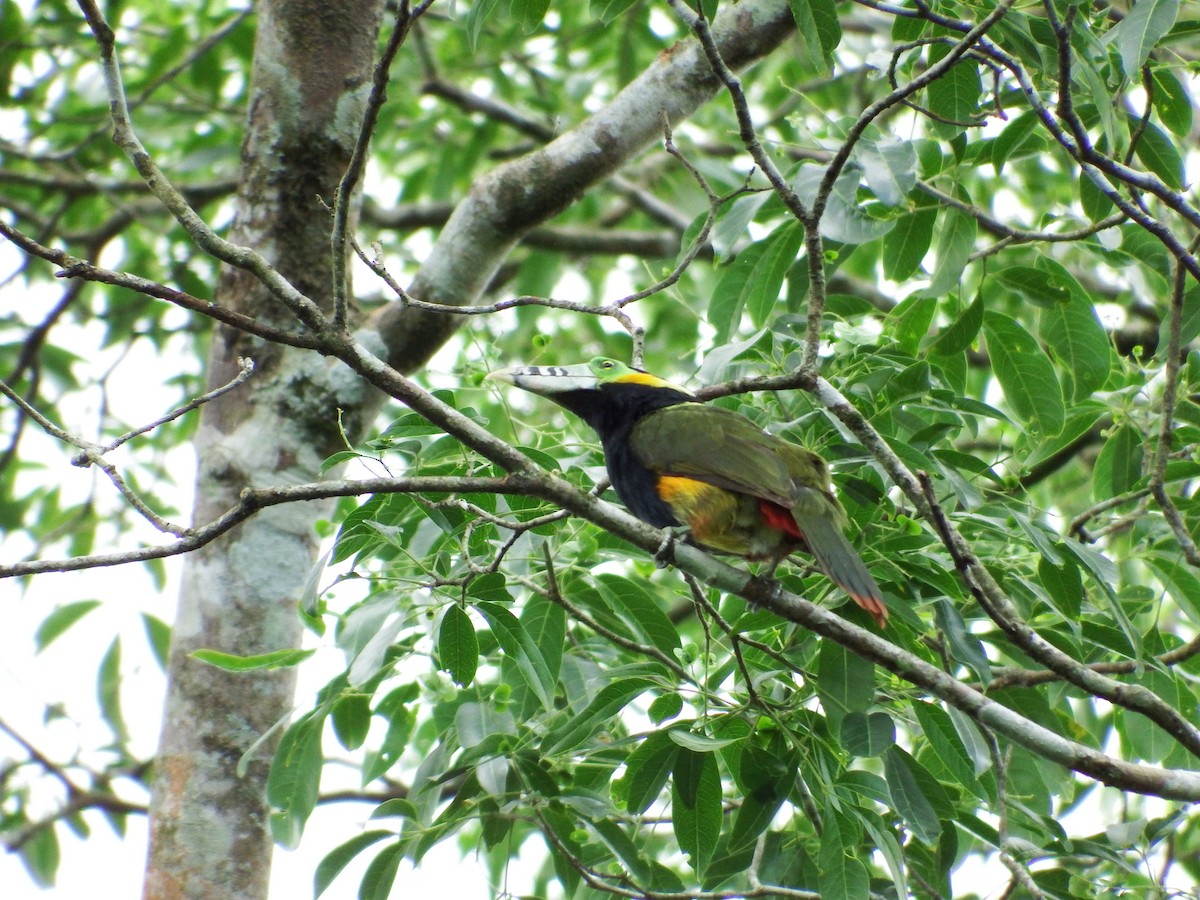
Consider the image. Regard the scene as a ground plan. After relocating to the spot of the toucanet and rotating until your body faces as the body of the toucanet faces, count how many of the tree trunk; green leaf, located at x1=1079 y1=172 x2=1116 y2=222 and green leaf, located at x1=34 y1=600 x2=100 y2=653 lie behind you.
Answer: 1

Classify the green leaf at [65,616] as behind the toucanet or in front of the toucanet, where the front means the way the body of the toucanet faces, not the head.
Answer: in front

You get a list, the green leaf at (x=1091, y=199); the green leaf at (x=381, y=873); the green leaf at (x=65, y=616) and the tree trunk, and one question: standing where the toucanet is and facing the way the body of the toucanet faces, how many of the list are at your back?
1

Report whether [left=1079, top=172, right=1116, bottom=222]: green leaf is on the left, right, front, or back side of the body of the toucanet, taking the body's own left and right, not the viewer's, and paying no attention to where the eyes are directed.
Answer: back

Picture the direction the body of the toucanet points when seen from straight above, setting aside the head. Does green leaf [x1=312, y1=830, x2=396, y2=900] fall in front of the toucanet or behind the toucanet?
in front

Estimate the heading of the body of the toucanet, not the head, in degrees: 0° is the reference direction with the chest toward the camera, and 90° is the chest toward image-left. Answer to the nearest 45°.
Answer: approximately 90°

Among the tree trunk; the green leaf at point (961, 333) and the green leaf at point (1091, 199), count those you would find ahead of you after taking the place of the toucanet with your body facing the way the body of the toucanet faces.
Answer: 1

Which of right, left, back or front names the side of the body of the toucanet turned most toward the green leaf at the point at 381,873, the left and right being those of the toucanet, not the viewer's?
front

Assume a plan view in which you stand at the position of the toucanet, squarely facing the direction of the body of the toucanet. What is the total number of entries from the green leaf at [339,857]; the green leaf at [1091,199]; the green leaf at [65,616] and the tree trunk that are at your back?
1

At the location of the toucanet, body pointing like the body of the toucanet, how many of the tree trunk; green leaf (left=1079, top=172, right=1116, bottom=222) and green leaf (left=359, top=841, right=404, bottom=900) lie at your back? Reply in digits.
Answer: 1
